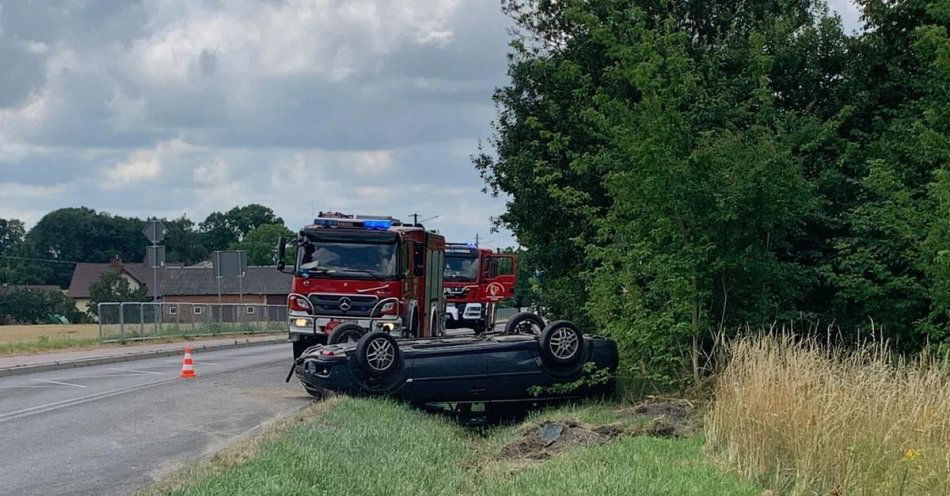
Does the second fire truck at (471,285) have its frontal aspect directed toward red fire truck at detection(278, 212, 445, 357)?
yes

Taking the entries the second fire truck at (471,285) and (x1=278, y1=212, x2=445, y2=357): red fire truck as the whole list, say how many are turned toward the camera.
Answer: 2

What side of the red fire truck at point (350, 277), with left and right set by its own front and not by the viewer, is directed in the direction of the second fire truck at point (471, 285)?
back

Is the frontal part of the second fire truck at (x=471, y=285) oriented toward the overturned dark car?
yes

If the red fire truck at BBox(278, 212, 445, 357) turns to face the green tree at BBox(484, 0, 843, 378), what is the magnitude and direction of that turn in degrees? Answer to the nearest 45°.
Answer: approximately 45° to its left

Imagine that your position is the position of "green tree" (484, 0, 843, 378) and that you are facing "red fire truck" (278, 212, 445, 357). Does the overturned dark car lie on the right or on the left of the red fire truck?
left

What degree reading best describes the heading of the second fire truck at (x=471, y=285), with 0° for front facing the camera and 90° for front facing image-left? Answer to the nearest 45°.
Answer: approximately 0°

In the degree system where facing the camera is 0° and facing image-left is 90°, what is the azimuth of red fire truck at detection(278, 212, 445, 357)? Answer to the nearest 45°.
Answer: approximately 0°

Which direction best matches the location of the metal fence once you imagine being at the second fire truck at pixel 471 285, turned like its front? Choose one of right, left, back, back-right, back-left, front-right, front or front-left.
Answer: right
